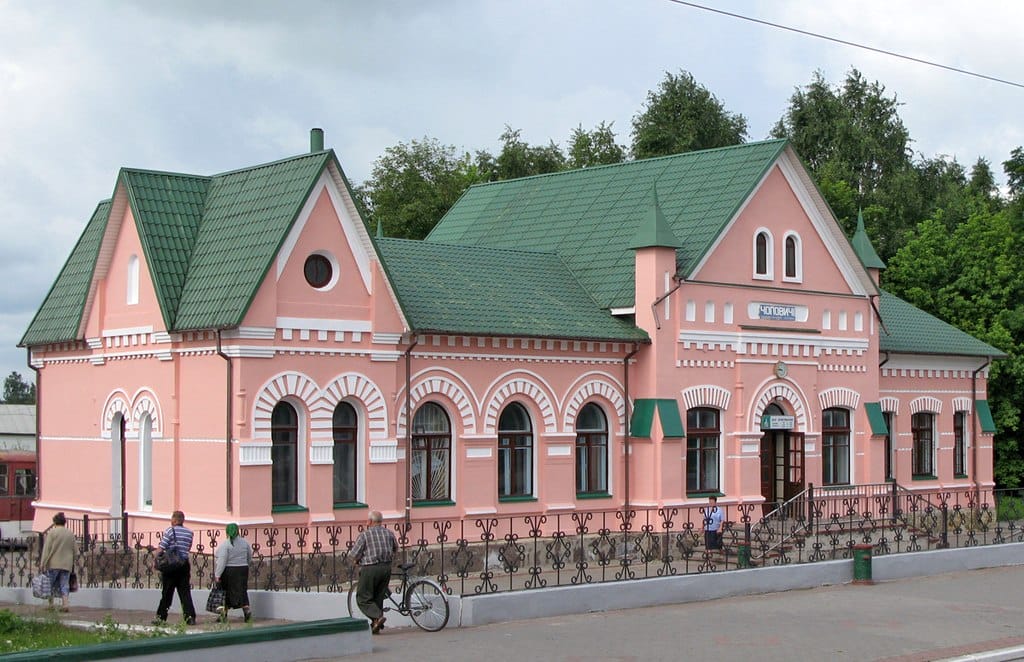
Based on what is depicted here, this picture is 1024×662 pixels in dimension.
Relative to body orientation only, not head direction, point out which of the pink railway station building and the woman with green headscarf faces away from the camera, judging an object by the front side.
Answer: the woman with green headscarf

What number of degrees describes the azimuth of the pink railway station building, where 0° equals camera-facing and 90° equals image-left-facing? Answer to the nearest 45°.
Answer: approximately 315°

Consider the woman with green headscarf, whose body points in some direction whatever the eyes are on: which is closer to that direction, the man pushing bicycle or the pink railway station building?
the pink railway station building

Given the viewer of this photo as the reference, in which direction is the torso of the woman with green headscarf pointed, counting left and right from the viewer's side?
facing away from the viewer

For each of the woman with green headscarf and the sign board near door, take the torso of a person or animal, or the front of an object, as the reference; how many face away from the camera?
1

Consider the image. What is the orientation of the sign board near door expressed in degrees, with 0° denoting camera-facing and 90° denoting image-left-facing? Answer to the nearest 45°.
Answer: approximately 0°

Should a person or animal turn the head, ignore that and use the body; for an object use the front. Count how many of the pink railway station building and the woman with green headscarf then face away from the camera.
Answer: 1
